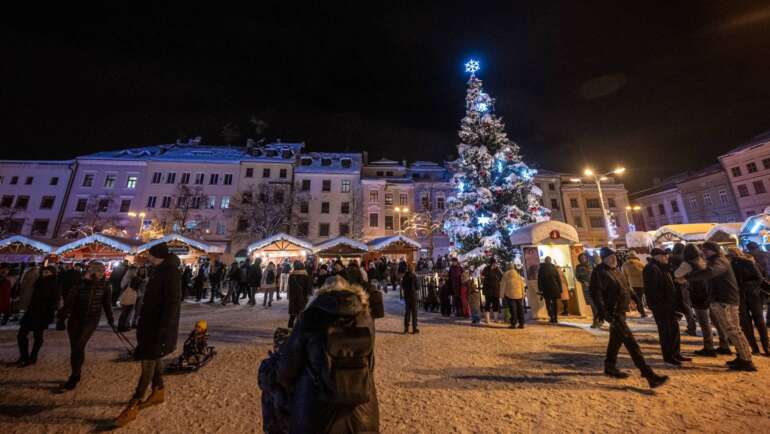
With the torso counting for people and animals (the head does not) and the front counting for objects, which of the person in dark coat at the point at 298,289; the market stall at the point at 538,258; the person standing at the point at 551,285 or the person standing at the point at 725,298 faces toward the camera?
the market stall

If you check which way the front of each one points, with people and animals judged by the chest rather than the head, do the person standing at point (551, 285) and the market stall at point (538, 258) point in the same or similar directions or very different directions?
very different directions

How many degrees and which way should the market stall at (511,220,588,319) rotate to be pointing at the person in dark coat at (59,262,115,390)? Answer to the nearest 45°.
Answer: approximately 45° to its right

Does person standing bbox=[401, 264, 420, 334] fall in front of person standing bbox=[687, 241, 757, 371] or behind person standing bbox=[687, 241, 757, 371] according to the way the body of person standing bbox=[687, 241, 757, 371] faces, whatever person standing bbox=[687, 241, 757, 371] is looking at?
in front

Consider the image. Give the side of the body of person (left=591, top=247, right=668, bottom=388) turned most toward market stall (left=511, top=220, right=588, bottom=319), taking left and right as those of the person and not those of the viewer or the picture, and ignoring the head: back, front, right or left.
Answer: back

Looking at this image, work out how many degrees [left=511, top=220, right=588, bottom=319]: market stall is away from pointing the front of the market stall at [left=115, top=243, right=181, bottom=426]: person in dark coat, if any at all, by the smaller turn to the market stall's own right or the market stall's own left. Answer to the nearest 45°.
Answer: approximately 45° to the market stall's own right

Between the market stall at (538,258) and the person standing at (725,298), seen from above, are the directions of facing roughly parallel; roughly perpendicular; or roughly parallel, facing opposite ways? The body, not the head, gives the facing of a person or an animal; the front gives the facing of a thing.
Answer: roughly perpendicular

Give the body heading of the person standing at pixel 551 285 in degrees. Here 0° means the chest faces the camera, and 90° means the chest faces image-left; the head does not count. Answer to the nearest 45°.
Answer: approximately 180°

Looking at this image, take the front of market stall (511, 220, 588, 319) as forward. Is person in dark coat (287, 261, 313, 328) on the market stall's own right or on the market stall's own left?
on the market stall's own right

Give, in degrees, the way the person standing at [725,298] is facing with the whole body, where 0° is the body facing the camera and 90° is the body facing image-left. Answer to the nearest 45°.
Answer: approximately 90°
